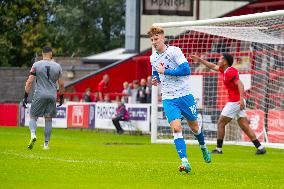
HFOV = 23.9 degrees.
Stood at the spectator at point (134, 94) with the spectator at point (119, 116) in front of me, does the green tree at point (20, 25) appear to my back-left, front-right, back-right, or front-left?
back-right

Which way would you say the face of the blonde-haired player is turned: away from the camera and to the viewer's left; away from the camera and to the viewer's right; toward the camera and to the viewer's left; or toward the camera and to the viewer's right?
toward the camera and to the viewer's left

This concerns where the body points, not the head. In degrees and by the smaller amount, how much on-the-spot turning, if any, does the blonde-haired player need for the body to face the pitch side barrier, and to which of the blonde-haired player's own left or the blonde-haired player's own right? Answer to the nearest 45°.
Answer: approximately 135° to the blonde-haired player's own right

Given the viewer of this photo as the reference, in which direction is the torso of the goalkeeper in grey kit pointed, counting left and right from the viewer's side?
facing away from the viewer

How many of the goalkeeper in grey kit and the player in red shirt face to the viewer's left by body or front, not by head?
1

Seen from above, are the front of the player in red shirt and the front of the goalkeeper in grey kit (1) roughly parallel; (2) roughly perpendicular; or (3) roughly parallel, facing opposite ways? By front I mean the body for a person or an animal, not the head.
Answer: roughly perpendicular

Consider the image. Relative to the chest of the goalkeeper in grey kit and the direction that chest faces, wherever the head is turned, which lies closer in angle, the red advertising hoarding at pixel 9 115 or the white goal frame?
the red advertising hoarding

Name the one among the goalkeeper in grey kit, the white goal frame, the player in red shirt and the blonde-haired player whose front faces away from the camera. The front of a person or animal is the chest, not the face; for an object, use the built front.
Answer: the goalkeeper in grey kit

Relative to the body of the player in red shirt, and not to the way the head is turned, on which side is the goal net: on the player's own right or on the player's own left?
on the player's own right

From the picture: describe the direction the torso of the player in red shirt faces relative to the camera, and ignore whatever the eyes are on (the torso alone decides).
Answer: to the viewer's left

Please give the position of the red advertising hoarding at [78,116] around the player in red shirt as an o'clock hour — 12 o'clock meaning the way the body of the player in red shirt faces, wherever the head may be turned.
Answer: The red advertising hoarding is roughly at 2 o'clock from the player in red shirt.

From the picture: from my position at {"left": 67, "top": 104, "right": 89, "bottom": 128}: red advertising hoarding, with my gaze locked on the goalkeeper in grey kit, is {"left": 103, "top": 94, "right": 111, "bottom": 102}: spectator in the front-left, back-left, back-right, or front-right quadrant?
back-left

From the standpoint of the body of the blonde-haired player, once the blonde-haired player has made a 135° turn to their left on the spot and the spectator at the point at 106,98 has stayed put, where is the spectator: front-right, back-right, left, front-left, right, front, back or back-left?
left
